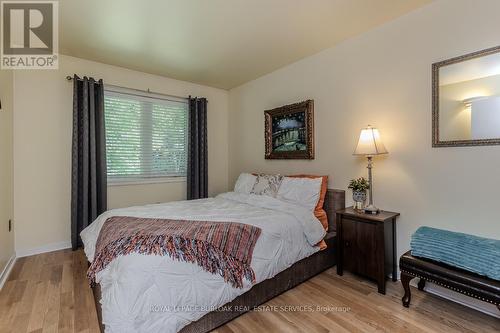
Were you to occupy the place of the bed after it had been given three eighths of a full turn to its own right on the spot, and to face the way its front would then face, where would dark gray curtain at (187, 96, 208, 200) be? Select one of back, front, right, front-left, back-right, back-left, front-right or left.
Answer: front

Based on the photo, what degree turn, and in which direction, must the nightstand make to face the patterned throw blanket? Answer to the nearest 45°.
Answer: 0° — it already faces it

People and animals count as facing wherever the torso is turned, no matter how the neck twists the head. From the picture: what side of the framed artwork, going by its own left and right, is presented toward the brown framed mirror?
left

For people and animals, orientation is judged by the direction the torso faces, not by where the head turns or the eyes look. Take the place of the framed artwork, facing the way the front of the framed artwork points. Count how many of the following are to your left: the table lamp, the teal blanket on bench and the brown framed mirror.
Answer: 3

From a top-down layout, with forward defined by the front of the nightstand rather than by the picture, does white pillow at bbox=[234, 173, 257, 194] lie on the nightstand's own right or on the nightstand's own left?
on the nightstand's own right

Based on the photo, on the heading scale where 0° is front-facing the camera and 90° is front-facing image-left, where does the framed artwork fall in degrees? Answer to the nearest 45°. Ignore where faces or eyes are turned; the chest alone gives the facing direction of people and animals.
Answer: approximately 45°

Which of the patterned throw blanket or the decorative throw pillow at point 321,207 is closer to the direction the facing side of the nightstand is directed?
the patterned throw blanket

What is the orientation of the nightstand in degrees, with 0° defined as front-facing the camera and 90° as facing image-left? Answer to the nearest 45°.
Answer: approximately 45°

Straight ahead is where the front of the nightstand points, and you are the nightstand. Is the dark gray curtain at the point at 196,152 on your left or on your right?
on your right
